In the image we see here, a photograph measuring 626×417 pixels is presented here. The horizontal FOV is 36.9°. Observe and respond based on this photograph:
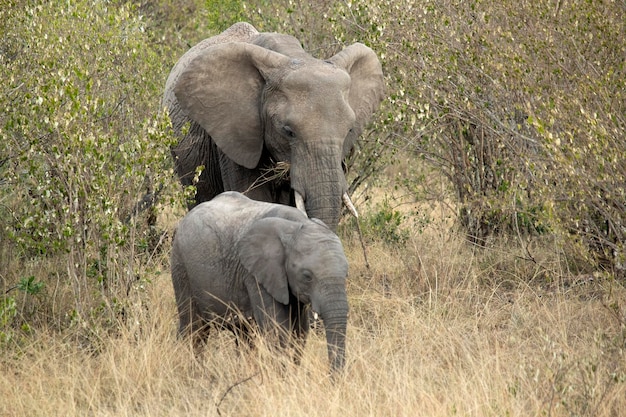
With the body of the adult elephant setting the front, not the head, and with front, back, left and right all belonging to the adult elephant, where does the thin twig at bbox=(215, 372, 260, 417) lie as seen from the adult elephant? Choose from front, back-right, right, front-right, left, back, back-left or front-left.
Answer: front-right

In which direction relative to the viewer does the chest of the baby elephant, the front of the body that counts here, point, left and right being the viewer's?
facing the viewer and to the right of the viewer

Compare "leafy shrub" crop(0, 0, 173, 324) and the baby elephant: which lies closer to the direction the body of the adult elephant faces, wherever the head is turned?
the baby elephant

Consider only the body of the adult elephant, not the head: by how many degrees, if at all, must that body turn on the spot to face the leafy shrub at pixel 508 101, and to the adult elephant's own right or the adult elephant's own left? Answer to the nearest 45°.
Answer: approximately 45° to the adult elephant's own left

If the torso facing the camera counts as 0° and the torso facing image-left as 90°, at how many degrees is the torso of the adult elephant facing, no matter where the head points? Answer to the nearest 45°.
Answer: approximately 315°

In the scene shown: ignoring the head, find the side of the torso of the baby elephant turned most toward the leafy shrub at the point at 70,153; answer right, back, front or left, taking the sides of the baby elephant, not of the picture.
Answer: back

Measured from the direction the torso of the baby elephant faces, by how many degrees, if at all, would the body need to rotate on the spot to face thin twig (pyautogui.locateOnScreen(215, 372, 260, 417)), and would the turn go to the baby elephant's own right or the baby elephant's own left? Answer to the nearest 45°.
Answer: approximately 45° to the baby elephant's own right

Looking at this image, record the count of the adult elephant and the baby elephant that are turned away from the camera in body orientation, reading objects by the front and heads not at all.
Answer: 0

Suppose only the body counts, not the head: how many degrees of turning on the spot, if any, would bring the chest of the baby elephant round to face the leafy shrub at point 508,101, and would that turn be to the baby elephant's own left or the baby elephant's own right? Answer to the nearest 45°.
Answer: approximately 90° to the baby elephant's own left
